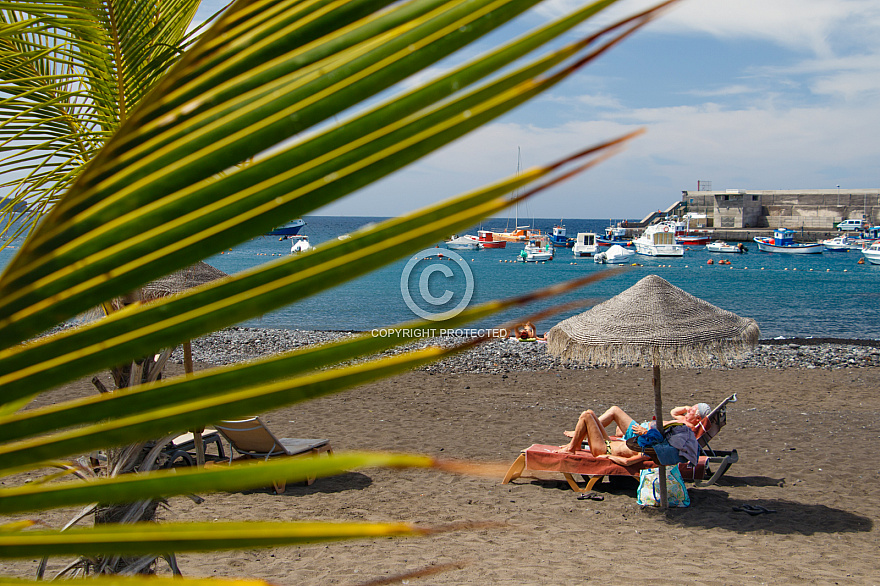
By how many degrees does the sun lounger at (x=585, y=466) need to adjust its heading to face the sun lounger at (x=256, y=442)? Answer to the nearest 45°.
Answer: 0° — it already faces it

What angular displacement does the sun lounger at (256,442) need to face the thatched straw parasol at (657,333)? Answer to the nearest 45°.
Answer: approximately 45° to its right

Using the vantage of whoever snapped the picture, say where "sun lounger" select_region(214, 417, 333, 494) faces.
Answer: facing away from the viewer and to the right of the viewer

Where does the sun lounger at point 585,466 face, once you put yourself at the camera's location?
facing to the left of the viewer
